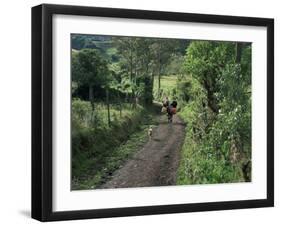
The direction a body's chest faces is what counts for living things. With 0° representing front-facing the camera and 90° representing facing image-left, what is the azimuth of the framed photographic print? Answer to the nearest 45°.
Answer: approximately 315°
